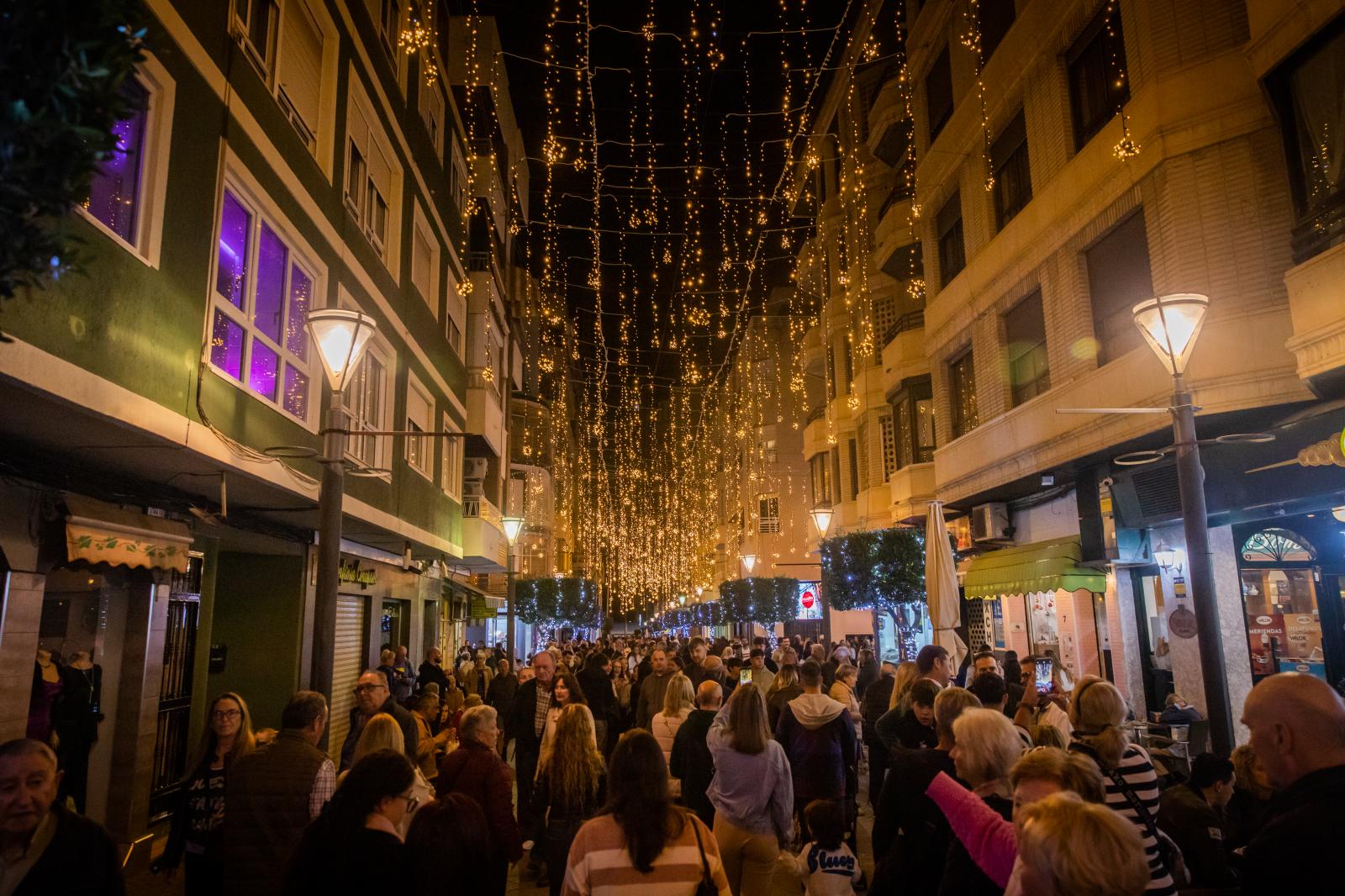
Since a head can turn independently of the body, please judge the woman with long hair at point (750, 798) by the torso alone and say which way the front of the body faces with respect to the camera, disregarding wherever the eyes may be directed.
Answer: away from the camera

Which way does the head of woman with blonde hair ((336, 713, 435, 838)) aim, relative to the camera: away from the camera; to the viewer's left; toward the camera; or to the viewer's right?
away from the camera

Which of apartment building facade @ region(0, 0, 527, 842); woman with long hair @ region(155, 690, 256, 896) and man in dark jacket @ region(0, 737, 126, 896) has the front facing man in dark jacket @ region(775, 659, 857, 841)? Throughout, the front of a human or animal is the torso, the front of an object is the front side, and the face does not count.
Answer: the apartment building facade

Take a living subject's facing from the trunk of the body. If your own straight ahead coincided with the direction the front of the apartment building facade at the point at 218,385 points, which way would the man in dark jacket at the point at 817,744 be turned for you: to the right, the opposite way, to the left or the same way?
to the left

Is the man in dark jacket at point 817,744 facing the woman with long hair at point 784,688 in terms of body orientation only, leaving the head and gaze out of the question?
yes

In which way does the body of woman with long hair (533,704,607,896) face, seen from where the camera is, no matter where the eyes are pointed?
away from the camera

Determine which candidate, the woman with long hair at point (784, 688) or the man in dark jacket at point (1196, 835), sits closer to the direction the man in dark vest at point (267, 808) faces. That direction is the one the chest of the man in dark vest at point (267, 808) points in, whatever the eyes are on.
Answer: the woman with long hair

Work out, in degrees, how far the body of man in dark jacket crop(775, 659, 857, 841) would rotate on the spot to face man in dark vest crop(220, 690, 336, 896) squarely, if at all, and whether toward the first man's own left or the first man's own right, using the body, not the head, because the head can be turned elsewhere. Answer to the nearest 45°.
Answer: approximately 135° to the first man's own left

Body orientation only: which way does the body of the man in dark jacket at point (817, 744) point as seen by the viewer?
away from the camera

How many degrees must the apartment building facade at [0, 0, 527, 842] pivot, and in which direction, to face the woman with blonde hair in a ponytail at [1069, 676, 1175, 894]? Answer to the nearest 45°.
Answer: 0° — it already faces them

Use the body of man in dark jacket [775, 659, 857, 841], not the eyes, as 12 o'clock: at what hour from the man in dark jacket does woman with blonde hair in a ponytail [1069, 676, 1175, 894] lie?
The woman with blonde hair in a ponytail is roughly at 5 o'clock from the man in dark jacket.

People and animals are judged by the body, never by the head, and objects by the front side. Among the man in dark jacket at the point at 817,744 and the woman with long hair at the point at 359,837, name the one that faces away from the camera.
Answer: the man in dark jacket

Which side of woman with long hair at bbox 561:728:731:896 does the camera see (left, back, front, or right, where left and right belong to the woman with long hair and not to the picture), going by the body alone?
back

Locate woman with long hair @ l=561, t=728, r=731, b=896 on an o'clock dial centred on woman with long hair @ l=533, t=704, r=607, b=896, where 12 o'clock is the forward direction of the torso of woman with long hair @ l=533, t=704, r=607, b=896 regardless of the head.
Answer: woman with long hair @ l=561, t=728, r=731, b=896 is roughly at 6 o'clock from woman with long hair @ l=533, t=704, r=607, b=896.
